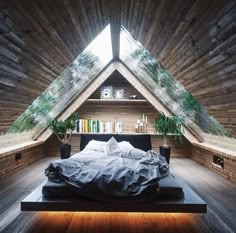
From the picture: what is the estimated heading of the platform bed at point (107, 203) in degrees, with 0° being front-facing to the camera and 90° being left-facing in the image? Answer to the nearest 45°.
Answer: approximately 0°

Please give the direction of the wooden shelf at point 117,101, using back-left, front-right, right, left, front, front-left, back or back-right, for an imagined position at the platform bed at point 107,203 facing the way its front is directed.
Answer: back

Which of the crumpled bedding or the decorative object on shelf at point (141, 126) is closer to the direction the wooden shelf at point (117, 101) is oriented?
the crumpled bedding

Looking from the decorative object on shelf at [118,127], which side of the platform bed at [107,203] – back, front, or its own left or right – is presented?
back

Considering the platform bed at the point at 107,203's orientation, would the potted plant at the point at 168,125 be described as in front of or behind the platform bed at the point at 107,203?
behind

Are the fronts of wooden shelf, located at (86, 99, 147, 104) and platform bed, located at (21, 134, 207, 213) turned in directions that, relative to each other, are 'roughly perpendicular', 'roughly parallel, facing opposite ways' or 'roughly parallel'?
roughly parallel

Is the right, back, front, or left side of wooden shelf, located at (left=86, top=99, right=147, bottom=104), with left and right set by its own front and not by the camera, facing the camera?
front

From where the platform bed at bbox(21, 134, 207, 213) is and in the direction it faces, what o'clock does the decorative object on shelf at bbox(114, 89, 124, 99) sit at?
The decorative object on shelf is roughly at 6 o'clock from the platform bed.
